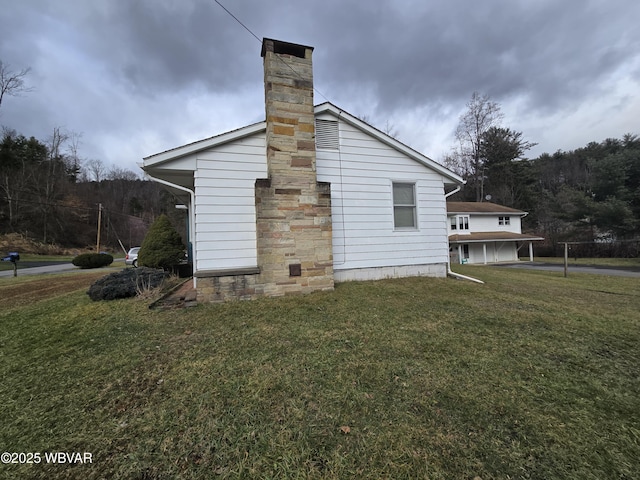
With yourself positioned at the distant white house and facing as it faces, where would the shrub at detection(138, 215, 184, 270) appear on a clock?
The shrub is roughly at 1 o'clock from the distant white house.

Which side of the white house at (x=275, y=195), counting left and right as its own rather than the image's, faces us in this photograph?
left

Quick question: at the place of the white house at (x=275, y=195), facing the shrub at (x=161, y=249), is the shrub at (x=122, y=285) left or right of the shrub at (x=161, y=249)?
left

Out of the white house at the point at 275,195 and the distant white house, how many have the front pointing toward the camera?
1

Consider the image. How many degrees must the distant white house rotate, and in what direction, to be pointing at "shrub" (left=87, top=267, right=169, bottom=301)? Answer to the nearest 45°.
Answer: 0° — it already faces it

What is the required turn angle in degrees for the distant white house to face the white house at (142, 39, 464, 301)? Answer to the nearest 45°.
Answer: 0° — it already faces it
